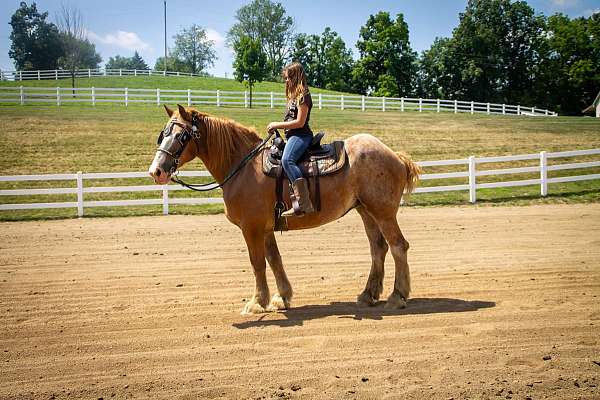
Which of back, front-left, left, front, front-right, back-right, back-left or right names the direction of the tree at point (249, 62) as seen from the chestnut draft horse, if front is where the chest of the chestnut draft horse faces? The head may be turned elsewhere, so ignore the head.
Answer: right

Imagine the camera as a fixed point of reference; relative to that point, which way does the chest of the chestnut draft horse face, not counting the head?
to the viewer's left

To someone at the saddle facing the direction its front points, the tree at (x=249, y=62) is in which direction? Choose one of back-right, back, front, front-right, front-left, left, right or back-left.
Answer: right

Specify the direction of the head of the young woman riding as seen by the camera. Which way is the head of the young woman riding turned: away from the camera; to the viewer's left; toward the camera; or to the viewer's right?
to the viewer's left

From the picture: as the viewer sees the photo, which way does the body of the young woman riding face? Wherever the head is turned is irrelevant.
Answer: to the viewer's left

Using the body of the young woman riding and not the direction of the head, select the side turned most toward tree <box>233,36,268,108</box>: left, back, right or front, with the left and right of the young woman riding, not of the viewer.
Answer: right

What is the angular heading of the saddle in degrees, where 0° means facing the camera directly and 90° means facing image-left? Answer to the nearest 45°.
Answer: approximately 90°

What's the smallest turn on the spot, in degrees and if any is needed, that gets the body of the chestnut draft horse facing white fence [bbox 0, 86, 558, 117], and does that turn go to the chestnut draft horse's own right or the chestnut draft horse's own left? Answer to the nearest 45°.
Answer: approximately 90° to the chestnut draft horse's own right
